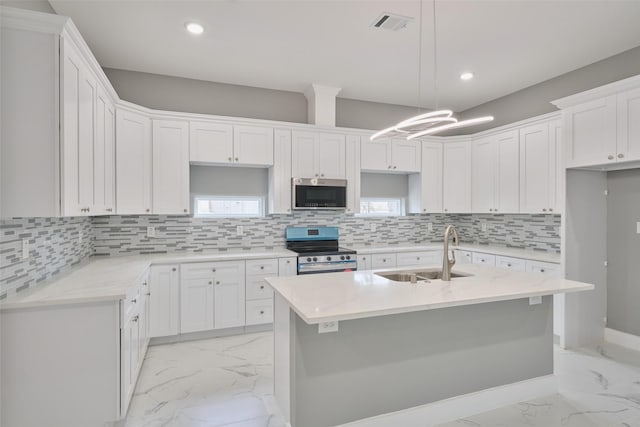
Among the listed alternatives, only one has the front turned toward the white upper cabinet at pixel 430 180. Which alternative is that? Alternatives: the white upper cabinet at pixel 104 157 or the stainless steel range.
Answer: the white upper cabinet at pixel 104 157

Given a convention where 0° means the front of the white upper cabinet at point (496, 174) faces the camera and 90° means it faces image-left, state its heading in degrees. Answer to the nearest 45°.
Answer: approximately 45°

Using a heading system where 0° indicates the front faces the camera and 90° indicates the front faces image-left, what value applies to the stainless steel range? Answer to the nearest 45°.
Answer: approximately 0°

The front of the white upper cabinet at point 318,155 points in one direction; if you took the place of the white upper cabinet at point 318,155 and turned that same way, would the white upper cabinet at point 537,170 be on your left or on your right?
on your left

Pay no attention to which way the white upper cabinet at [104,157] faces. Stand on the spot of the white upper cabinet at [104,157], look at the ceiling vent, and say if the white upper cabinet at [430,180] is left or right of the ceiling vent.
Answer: left

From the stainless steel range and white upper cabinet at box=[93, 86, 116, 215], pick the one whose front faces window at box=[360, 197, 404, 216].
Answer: the white upper cabinet

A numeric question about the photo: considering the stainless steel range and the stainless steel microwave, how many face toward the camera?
2

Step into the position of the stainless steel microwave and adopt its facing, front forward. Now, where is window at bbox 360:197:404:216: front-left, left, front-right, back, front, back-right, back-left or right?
back-left

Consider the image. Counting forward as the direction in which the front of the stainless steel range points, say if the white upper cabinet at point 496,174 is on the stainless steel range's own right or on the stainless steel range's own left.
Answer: on the stainless steel range's own left
